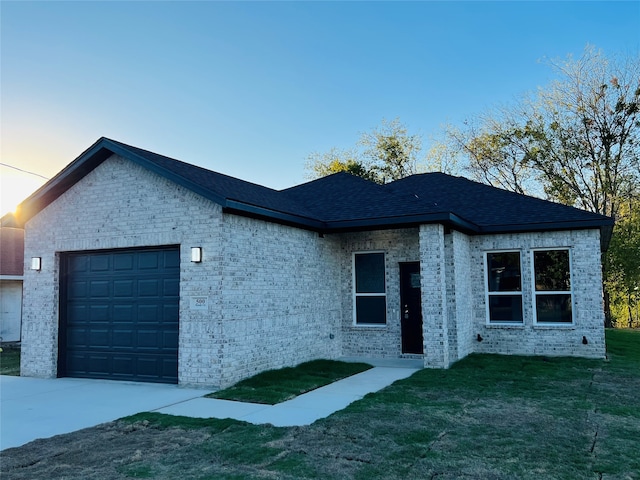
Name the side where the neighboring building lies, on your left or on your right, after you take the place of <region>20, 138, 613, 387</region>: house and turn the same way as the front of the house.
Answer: on your right

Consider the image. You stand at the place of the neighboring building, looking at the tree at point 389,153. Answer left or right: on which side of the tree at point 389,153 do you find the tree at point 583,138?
right

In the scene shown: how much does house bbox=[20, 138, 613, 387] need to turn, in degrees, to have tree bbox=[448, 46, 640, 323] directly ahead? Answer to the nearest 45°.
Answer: approximately 180°

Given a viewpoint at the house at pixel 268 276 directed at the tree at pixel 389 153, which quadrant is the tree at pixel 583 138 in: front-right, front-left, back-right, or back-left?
front-right

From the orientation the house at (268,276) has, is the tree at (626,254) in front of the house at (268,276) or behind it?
behind

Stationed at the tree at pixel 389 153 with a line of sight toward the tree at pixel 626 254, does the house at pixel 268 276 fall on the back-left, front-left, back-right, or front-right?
front-right

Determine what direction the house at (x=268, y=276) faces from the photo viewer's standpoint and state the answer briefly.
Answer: facing the viewer and to the left of the viewer

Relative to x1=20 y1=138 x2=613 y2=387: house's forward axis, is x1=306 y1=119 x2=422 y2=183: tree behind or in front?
behind
